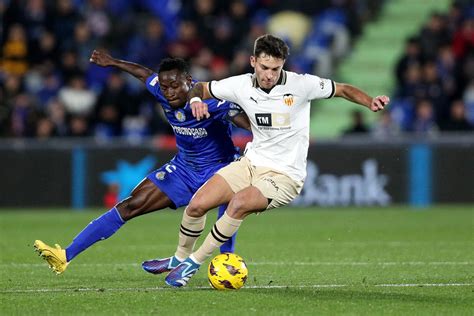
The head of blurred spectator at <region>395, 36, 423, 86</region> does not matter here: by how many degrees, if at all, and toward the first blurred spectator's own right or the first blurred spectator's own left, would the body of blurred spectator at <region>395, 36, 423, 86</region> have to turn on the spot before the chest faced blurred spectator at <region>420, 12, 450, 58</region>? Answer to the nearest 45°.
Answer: approximately 135° to the first blurred spectator's own left

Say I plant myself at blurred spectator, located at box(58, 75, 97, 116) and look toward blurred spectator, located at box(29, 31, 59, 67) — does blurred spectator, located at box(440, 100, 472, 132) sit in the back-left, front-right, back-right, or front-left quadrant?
back-right

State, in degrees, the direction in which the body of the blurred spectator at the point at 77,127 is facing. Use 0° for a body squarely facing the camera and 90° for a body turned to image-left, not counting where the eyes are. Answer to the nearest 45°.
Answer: approximately 0°

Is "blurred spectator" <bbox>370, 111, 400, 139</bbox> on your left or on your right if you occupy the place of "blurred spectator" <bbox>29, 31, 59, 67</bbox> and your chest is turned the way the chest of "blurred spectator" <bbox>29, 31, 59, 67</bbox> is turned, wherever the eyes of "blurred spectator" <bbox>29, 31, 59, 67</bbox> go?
on your left

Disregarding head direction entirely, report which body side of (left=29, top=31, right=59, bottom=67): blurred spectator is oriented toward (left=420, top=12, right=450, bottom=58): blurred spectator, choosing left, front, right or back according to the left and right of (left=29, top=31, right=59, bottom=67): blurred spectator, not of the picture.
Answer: left

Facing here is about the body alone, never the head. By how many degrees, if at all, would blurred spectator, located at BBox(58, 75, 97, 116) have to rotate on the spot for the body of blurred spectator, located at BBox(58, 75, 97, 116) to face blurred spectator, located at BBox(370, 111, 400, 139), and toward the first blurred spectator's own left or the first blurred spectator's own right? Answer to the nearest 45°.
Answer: approximately 90° to the first blurred spectator's own left

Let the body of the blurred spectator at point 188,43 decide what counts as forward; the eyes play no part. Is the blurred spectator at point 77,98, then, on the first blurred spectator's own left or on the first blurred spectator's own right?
on the first blurred spectator's own right

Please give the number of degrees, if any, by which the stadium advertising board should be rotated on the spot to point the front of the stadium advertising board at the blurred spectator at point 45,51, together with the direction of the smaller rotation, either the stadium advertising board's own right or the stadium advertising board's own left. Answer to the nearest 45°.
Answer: approximately 135° to the stadium advertising board's own right

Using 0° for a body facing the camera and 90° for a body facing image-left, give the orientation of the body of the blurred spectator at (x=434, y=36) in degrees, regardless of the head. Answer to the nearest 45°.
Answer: approximately 0°
